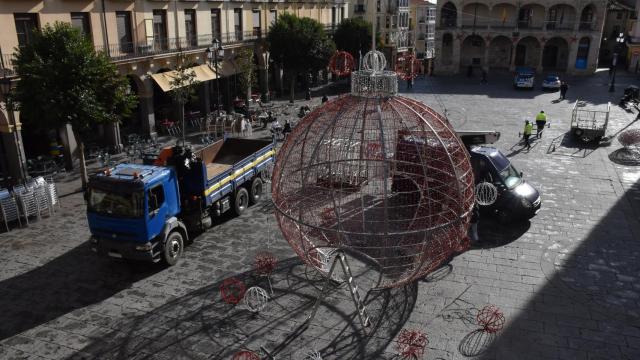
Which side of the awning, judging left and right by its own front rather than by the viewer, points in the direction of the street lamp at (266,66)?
left

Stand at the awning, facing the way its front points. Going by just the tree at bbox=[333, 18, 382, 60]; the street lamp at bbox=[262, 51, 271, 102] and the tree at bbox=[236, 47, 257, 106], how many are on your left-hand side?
3

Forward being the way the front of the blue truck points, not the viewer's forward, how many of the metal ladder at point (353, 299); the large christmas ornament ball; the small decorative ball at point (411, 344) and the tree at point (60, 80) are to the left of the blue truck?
3

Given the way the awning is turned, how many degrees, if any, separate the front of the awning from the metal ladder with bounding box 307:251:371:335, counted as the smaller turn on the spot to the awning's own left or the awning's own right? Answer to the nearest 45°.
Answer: approximately 45° to the awning's own right

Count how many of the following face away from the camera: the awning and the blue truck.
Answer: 0

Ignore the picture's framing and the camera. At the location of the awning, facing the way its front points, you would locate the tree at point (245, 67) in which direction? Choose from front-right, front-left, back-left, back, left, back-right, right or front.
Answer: left

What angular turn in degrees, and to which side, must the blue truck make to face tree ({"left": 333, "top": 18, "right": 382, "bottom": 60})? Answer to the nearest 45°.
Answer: approximately 180°

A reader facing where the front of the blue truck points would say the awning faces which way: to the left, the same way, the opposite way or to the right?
to the left

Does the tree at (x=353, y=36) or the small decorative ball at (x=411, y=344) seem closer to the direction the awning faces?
the small decorative ball

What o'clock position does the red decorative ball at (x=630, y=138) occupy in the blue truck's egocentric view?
The red decorative ball is roughly at 7 o'clock from the blue truck.

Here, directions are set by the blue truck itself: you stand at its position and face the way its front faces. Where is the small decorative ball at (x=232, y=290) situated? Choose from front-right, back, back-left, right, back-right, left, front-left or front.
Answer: left

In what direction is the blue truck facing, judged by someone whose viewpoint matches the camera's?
facing the viewer and to the left of the viewer

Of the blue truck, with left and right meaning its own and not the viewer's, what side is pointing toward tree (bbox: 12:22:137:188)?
right

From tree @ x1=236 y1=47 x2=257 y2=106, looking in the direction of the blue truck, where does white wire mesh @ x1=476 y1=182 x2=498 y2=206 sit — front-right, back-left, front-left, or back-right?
front-left

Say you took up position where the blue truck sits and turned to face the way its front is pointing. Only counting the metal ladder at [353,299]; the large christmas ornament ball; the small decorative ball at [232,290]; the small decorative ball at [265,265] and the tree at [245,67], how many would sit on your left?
4

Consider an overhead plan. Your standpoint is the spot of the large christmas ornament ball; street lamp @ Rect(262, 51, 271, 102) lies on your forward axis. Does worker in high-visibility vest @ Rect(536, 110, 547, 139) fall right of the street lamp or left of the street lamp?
right
